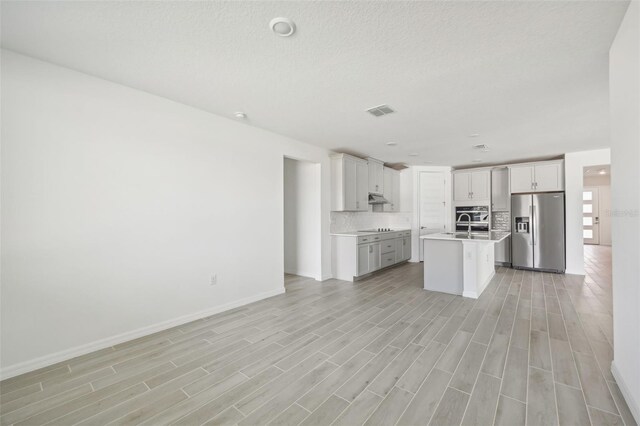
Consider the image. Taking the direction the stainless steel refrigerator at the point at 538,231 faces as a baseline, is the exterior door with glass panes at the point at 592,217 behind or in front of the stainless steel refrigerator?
behind

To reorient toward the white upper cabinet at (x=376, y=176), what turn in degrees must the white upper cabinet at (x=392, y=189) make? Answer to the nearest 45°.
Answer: approximately 90° to its right

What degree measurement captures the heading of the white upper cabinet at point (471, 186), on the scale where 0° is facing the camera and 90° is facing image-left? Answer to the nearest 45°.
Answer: approximately 0°

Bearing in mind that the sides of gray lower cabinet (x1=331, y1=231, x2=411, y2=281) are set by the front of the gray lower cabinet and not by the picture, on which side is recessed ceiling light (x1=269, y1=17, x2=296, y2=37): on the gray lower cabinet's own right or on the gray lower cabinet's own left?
on the gray lower cabinet's own right

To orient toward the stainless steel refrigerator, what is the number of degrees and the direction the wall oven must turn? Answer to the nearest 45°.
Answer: approximately 90° to its left

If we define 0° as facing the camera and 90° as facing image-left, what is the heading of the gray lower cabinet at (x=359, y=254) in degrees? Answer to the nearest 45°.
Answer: approximately 315°

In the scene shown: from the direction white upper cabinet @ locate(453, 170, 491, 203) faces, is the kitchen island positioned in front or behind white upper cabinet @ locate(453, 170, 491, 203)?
in front

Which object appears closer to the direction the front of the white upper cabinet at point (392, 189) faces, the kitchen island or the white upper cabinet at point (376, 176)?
the kitchen island

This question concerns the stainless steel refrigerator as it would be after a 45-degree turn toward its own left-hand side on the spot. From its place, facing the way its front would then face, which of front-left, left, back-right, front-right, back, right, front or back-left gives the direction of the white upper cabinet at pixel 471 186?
back-right

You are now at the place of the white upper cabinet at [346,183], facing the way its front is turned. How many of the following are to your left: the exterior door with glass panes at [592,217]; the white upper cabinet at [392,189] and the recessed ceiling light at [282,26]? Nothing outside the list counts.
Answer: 2

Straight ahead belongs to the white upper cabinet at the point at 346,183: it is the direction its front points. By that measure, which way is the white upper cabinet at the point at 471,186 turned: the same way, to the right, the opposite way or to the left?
to the right

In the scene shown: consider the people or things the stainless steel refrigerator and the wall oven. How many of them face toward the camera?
2
